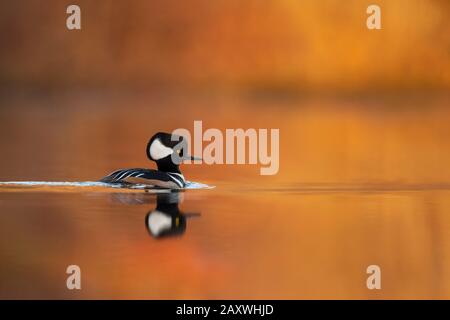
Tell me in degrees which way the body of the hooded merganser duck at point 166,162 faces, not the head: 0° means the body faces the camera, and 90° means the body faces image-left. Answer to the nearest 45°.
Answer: approximately 270°
